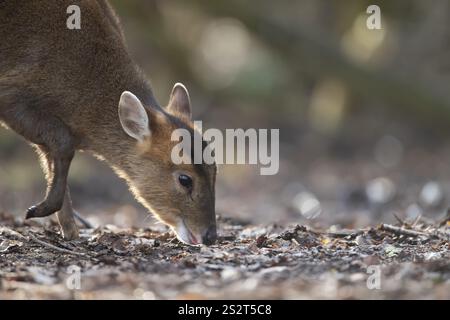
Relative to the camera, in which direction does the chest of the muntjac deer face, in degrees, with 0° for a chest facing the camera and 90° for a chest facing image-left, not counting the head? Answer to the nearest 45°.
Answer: approximately 270°

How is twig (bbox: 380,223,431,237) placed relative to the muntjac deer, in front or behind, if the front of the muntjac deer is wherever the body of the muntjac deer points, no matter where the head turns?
in front
